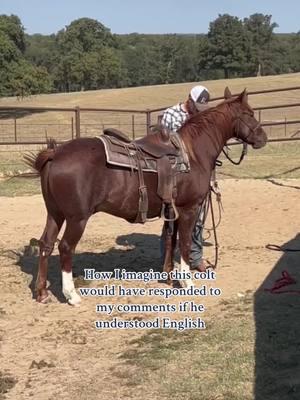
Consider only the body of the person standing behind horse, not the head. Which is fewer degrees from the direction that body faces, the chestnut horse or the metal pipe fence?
the chestnut horse

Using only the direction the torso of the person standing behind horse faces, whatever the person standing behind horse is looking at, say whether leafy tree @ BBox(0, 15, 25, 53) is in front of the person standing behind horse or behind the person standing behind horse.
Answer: behind

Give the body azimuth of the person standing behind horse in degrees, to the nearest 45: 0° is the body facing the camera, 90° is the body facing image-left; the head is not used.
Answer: approximately 315°

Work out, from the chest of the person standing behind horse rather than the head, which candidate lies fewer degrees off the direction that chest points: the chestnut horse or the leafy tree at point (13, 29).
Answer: the chestnut horse

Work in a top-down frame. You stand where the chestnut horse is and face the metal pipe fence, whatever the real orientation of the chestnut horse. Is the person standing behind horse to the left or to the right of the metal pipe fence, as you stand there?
right

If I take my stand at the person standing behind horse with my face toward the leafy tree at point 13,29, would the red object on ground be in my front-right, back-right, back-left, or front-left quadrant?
back-right

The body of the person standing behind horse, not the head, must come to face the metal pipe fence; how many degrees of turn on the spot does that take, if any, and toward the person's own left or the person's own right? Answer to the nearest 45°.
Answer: approximately 135° to the person's own left
